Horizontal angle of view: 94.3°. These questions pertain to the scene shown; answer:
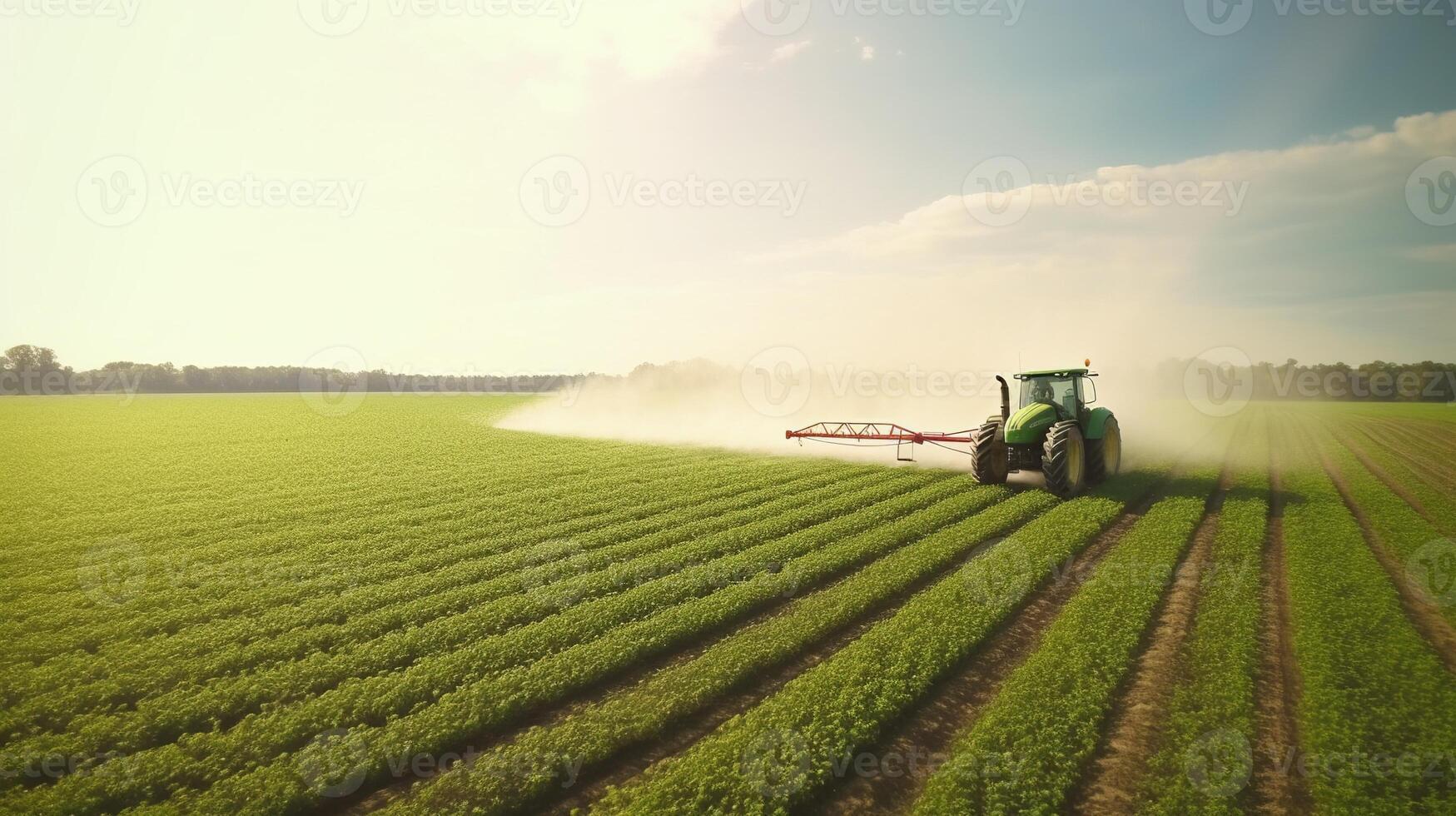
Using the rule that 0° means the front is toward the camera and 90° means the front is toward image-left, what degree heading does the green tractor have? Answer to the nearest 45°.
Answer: approximately 45°

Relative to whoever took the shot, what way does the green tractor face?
facing the viewer and to the left of the viewer
